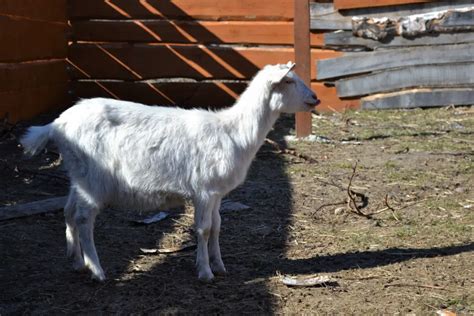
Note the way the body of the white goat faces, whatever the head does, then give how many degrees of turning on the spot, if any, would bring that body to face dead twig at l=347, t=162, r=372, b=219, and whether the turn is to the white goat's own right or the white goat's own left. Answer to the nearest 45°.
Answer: approximately 45° to the white goat's own left

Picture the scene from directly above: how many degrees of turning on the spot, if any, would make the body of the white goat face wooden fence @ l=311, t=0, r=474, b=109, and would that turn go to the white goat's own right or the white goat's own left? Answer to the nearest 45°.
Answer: approximately 45° to the white goat's own left

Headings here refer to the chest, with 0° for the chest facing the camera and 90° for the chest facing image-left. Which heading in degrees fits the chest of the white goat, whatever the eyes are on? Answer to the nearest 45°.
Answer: approximately 270°

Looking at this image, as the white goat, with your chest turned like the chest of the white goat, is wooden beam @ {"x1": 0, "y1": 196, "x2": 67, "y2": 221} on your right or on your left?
on your left

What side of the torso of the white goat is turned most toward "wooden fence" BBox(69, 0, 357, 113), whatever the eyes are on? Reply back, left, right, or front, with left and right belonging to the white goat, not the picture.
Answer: left

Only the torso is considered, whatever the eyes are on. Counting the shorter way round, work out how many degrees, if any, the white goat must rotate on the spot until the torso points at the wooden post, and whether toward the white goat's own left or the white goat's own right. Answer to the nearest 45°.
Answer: approximately 45° to the white goat's own left

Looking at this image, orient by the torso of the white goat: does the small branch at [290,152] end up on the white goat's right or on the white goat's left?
on the white goat's left
